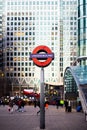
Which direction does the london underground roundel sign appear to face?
toward the camera
